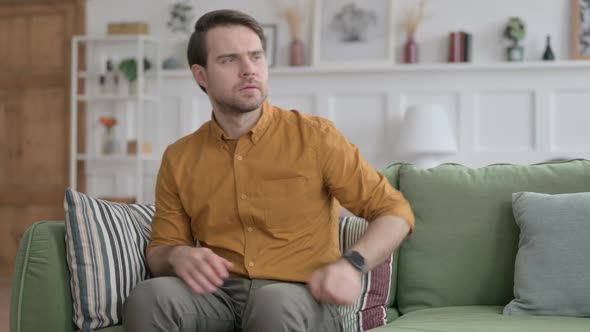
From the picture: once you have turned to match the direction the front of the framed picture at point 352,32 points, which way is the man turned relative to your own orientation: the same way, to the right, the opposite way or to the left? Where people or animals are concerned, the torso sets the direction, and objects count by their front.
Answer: the same way

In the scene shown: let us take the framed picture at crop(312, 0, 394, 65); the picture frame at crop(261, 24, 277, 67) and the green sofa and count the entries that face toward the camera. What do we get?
3

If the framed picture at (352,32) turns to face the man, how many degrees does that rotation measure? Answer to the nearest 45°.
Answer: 0° — it already faces them

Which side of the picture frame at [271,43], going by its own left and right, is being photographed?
front

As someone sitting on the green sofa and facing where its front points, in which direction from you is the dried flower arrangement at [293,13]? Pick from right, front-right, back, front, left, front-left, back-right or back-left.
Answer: back

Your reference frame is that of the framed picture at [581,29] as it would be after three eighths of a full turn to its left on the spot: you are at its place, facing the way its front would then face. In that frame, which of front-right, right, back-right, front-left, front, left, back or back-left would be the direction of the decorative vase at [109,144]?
back-left

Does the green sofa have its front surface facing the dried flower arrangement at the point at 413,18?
no

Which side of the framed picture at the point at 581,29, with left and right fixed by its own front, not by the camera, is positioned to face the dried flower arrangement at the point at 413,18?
right

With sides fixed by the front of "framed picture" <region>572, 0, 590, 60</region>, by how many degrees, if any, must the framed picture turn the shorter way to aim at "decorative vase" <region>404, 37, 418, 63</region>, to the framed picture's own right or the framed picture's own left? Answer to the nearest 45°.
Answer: approximately 90° to the framed picture's own right

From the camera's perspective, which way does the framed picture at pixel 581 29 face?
toward the camera

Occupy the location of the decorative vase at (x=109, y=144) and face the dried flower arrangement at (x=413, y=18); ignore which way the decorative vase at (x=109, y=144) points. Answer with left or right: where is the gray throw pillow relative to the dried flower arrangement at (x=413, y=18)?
right

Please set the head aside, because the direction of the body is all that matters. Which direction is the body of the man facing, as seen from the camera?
toward the camera

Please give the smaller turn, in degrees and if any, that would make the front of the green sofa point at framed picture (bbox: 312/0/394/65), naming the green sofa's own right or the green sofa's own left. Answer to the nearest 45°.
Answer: approximately 180°

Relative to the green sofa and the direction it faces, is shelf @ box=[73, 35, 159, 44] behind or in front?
behind
